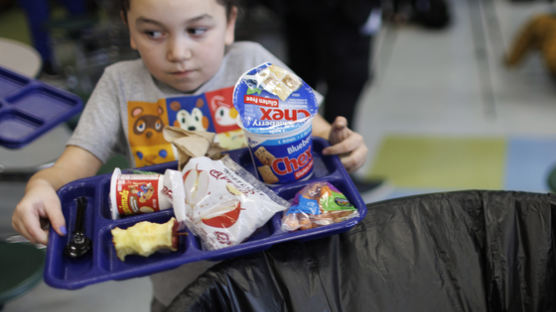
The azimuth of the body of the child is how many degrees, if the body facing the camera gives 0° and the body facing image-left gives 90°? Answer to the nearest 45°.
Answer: approximately 0°
